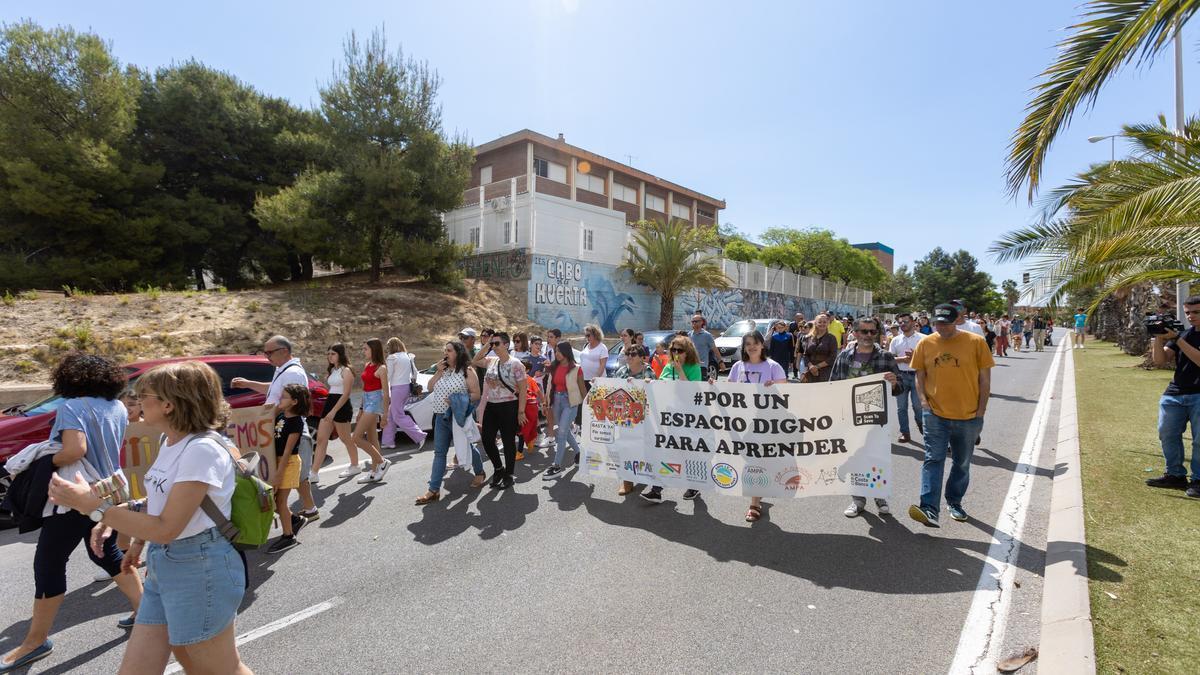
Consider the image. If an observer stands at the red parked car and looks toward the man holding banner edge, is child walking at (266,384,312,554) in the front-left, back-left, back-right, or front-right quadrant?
front-right

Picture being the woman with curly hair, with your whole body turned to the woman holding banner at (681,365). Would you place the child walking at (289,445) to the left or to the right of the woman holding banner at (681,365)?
left

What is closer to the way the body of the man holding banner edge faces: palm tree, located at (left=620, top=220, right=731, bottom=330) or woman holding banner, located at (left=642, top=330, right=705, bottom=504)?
the woman holding banner

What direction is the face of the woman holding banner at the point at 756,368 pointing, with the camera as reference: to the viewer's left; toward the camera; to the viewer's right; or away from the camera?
toward the camera

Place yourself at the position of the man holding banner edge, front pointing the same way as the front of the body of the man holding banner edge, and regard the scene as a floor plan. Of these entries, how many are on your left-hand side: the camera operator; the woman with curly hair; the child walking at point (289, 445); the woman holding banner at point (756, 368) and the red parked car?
1

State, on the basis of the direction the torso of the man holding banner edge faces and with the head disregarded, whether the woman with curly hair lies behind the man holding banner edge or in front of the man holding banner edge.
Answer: in front

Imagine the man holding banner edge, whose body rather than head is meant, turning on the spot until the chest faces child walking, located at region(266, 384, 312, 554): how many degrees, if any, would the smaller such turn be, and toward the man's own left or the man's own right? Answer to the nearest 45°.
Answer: approximately 45° to the man's own right

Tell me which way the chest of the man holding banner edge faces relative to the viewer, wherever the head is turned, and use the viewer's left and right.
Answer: facing the viewer

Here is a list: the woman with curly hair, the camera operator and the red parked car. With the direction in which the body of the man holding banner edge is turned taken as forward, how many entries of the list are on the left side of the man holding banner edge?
1

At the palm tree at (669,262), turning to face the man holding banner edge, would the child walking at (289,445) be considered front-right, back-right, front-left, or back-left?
front-right

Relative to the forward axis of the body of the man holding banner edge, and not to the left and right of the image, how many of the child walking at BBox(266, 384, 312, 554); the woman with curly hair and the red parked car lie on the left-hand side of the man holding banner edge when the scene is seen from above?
0
